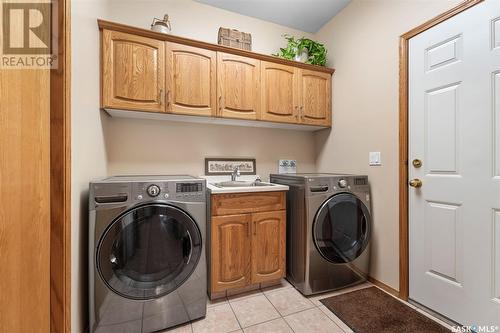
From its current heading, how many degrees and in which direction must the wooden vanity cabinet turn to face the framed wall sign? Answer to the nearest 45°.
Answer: approximately 135° to its left

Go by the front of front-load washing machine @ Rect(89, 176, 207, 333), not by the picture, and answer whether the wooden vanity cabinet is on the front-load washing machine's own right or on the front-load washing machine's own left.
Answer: on the front-load washing machine's own left

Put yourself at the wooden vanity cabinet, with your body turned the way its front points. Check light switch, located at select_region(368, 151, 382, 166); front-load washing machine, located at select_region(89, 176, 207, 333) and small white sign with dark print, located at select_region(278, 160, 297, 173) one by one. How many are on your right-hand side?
1

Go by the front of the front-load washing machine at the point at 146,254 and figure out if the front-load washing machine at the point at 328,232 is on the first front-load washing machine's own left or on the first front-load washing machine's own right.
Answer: on the first front-load washing machine's own left

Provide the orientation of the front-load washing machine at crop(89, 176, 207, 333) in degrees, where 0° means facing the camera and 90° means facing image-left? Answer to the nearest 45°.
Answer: approximately 0°
